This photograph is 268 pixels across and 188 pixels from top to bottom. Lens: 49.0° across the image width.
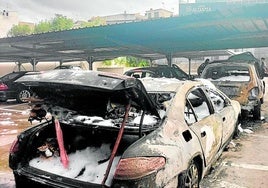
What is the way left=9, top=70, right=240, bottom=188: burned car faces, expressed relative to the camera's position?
facing away from the viewer and to the right of the viewer

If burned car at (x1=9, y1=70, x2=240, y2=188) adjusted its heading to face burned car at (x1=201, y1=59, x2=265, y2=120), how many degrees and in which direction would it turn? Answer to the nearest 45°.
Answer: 0° — it already faces it

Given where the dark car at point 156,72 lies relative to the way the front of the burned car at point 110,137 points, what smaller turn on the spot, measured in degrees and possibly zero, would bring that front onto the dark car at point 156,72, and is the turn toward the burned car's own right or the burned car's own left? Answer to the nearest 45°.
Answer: approximately 45° to the burned car's own left
